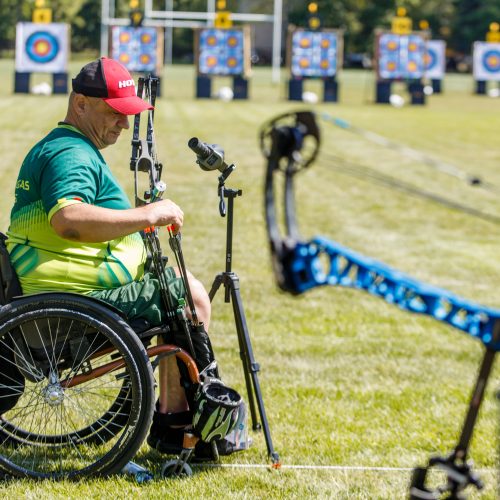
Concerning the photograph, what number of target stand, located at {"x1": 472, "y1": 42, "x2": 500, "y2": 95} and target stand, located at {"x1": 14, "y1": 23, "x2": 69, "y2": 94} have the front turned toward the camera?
2

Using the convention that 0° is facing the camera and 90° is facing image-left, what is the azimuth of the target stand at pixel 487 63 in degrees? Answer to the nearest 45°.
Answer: approximately 0°

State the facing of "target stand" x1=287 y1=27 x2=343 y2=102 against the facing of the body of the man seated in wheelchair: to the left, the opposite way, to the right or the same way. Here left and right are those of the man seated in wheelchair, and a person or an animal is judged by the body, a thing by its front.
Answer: to the right

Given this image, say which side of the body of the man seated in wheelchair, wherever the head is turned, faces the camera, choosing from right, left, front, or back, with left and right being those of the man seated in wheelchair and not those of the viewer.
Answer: right

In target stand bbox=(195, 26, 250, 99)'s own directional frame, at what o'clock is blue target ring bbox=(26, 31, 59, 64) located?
The blue target ring is roughly at 3 o'clock from the target stand.

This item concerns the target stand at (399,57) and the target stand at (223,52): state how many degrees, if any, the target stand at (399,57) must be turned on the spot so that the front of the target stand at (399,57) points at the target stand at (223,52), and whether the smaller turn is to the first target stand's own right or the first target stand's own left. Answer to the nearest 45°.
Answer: approximately 45° to the first target stand's own right

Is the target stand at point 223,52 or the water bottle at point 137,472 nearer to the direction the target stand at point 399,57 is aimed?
the water bottle

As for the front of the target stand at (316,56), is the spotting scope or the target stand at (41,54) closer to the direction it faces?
the spotting scope

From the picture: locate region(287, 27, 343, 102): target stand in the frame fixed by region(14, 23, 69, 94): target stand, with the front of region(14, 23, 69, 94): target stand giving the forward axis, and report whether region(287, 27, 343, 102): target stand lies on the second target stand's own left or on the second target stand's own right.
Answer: on the second target stand's own left

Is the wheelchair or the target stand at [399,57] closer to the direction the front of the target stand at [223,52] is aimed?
the wheelchair

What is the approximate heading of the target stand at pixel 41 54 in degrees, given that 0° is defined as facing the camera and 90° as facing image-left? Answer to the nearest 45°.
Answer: approximately 0°

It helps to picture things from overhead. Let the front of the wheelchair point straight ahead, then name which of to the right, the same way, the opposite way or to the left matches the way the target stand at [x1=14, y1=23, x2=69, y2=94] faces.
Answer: to the right

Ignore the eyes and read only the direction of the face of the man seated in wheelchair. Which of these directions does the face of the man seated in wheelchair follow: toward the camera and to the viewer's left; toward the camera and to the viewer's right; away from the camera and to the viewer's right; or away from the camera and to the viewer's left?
toward the camera and to the viewer's right

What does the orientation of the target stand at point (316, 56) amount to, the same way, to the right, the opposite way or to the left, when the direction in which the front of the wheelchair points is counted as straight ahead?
to the right
